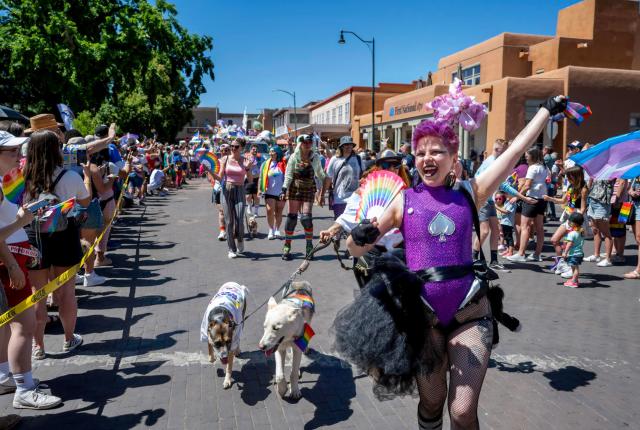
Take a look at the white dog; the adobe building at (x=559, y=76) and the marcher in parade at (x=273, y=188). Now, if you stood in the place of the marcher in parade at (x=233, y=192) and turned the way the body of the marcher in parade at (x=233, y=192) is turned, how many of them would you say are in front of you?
1

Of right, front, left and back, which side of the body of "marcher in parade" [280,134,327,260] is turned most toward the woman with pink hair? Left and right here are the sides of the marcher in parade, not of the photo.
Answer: front

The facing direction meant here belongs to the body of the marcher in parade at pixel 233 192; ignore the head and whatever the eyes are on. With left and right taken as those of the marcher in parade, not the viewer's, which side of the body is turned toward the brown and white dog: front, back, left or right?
front

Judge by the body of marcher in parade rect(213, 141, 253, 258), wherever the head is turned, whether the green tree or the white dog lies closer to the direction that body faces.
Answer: the white dog

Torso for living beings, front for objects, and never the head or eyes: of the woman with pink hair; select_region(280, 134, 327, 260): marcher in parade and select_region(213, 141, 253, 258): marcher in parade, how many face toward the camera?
3

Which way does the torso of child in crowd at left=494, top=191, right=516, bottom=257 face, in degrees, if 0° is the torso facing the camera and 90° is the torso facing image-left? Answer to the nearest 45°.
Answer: approximately 45°

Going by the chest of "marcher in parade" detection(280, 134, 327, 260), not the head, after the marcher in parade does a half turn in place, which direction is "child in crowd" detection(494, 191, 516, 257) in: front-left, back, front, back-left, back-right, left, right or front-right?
right

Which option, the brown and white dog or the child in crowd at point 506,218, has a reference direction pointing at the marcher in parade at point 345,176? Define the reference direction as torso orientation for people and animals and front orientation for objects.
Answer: the child in crowd

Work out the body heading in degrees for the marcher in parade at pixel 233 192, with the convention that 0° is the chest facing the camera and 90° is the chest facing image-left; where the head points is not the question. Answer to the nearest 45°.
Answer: approximately 0°

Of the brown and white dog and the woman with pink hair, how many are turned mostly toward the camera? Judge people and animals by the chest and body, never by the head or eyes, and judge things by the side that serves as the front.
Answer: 2

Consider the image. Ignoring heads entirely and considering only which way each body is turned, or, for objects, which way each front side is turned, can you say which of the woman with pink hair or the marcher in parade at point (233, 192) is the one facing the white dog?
the marcher in parade

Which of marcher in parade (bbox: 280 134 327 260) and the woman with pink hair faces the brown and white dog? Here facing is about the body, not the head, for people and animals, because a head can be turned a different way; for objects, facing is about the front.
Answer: the marcher in parade

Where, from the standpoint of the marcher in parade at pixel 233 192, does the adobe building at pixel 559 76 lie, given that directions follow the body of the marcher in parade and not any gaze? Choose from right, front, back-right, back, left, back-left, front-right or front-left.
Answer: back-left

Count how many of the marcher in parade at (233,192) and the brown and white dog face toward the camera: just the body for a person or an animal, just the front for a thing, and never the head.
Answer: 2
